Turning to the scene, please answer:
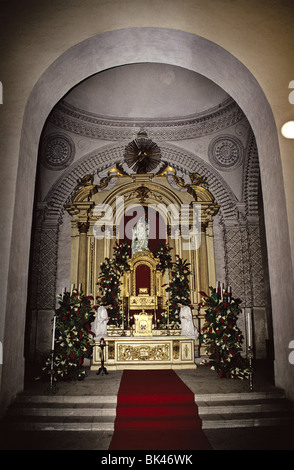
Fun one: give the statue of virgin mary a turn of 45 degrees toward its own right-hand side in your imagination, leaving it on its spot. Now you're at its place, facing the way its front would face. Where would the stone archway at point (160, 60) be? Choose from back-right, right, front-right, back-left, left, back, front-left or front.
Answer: front-left

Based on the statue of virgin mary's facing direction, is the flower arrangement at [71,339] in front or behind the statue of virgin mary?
in front

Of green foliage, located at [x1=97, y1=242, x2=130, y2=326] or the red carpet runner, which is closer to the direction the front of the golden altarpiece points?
the red carpet runner

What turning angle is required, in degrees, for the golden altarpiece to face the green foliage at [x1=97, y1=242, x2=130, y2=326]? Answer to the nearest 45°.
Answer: approximately 45° to its right

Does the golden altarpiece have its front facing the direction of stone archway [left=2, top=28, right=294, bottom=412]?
yes

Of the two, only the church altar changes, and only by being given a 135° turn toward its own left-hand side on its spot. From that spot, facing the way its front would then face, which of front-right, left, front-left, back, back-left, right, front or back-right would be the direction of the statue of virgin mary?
front-left

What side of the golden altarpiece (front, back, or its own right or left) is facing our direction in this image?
front

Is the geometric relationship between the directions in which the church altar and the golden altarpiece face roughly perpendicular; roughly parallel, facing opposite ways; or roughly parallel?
roughly parallel

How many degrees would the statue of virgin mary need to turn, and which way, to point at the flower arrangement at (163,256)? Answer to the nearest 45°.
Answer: approximately 45° to its left

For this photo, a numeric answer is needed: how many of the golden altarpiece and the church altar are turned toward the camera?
2

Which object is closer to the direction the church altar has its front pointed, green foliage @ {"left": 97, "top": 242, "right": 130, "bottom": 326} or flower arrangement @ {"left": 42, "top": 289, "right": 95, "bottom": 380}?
the flower arrangement

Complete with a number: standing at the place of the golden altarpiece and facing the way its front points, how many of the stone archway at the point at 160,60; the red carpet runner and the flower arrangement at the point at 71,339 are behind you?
0

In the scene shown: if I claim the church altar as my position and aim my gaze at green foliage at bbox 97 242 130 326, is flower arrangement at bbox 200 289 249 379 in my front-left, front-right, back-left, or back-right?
back-right

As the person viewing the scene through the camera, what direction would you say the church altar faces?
facing the viewer
